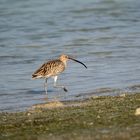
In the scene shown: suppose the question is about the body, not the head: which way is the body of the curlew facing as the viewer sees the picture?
to the viewer's right
